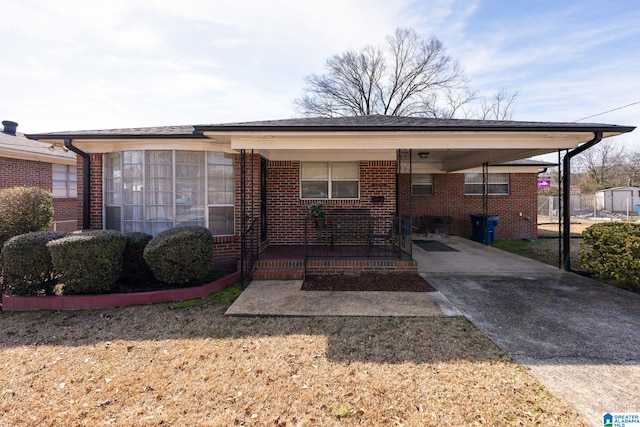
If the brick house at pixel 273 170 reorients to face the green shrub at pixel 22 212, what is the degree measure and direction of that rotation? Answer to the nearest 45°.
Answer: approximately 90° to its right

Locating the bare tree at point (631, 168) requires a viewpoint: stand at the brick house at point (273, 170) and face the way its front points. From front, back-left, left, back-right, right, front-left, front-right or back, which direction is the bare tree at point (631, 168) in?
back-left

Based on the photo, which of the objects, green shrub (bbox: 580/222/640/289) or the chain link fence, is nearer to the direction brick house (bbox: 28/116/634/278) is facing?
the green shrub

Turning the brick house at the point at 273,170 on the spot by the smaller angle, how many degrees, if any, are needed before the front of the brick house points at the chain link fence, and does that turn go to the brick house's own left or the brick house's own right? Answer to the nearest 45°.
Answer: approximately 135° to the brick house's own left

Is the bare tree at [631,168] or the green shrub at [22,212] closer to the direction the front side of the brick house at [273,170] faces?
the green shrub

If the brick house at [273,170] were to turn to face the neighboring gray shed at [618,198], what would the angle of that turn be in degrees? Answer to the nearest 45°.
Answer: approximately 135° to its left

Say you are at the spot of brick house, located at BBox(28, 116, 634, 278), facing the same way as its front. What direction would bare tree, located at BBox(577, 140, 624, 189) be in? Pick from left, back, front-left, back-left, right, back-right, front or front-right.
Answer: back-left

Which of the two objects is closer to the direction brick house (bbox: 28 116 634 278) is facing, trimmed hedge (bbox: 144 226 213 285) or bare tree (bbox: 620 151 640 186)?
the trimmed hedge

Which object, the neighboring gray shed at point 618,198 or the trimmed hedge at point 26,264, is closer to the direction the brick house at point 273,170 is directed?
the trimmed hedge

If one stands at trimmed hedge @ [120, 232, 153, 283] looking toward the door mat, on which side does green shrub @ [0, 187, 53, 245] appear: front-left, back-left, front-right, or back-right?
back-left

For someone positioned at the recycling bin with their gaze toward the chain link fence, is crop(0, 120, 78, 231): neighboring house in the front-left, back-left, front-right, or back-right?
back-left

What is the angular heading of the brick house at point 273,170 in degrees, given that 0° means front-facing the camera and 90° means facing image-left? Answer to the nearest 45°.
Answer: approximately 0°
